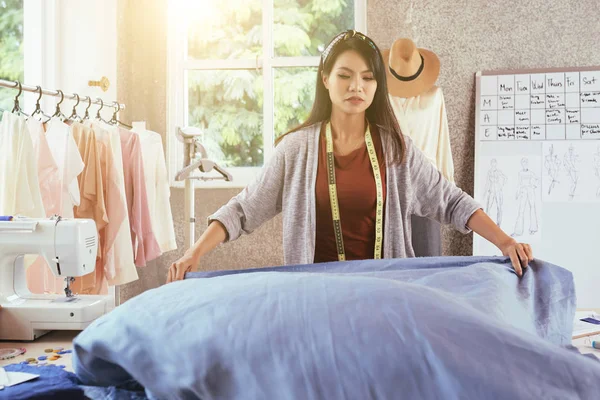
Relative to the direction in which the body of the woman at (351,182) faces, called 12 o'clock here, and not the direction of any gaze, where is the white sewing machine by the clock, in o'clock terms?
The white sewing machine is roughly at 2 o'clock from the woman.

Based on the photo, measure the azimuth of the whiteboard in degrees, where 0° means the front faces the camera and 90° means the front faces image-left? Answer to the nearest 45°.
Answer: approximately 0°

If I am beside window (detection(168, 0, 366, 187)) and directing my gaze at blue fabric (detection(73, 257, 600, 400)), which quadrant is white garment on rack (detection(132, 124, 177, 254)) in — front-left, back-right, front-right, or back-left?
front-right

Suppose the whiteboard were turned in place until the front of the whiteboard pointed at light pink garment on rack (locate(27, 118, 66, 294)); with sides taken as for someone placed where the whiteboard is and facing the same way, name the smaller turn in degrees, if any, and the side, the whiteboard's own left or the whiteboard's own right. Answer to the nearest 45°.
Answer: approximately 45° to the whiteboard's own right

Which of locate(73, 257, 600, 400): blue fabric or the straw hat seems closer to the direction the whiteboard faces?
the blue fabric

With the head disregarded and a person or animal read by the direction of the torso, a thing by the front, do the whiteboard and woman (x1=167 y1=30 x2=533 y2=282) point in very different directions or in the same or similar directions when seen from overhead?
same or similar directions

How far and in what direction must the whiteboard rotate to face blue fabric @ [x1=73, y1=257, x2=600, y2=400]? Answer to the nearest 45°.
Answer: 0° — it already faces it

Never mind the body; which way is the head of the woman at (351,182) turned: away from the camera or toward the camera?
toward the camera

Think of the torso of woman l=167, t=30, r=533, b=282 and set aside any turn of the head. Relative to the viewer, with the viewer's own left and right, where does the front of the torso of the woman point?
facing the viewer

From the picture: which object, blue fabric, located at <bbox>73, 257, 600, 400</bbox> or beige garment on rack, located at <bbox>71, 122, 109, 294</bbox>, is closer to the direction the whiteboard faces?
the blue fabric

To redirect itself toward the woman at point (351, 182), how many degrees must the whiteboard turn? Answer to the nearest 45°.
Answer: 0° — it already faces them

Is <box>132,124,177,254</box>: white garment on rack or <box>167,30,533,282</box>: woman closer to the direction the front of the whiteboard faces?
the woman

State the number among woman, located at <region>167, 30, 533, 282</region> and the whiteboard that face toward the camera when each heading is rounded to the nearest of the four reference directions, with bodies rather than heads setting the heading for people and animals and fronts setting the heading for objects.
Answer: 2
